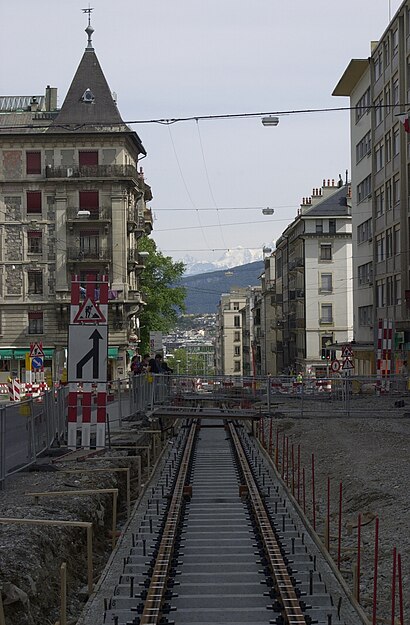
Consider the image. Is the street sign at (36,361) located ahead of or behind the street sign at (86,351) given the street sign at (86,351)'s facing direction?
behind

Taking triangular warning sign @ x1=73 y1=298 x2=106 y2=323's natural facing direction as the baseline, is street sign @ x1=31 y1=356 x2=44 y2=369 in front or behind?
behind

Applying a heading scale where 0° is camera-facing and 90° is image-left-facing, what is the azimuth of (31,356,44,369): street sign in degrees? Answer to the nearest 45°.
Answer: approximately 0°

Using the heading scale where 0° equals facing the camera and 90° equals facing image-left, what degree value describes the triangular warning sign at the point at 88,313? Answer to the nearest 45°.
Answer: approximately 0°

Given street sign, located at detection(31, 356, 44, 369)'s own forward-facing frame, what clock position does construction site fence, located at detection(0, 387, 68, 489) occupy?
The construction site fence is roughly at 12 o'clock from the street sign.
